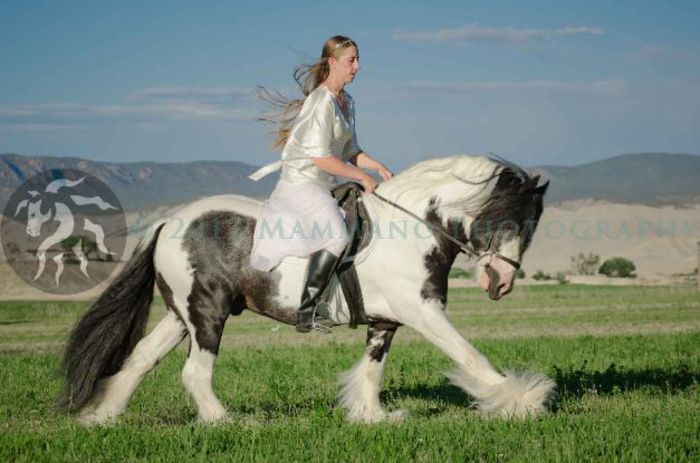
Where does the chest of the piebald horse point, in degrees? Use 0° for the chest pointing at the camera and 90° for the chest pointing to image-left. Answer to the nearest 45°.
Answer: approximately 270°

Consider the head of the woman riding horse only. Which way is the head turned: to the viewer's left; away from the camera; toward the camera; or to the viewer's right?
to the viewer's right

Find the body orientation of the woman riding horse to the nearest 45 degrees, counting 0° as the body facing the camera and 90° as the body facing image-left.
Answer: approximately 270°
